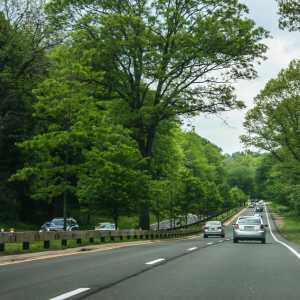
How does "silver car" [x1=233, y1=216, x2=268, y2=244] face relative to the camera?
away from the camera
